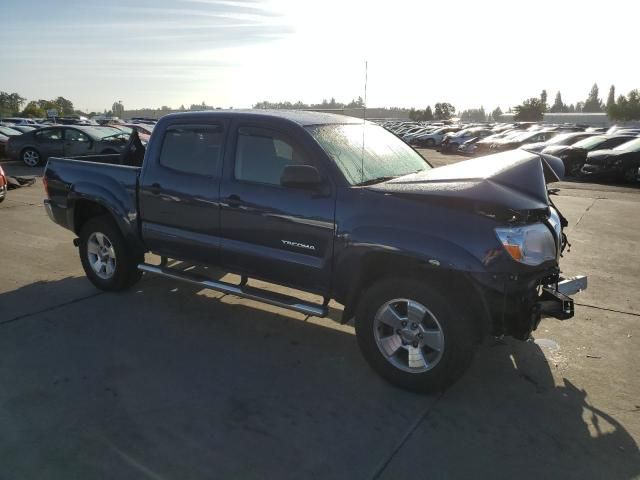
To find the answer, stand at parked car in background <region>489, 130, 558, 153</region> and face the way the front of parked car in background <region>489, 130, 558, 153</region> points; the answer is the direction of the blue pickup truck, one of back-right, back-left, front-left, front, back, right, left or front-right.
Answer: front-left

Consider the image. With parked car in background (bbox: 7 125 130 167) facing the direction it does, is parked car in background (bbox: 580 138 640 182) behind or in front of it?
in front

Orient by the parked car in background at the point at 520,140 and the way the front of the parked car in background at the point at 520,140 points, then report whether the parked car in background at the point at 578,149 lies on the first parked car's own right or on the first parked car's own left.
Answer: on the first parked car's own left

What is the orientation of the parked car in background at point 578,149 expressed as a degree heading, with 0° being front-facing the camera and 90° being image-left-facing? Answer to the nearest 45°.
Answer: approximately 45°

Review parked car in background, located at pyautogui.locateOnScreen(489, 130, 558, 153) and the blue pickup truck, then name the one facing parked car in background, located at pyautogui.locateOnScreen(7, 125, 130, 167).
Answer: parked car in background, located at pyautogui.locateOnScreen(489, 130, 558, 153)

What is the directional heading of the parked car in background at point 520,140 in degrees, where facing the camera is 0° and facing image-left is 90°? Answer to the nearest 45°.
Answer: approximately 45°

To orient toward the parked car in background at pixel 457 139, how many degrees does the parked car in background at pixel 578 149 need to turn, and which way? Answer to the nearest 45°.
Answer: approximately 90° to its right

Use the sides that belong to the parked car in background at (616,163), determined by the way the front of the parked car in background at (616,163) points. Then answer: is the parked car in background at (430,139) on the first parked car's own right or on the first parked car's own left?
on the first parked car's own right

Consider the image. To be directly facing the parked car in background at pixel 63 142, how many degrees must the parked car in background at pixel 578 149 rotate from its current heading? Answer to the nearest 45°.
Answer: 0° — it already faces it

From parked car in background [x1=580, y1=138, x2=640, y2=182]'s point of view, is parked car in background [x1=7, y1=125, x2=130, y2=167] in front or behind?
in front
